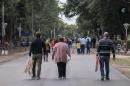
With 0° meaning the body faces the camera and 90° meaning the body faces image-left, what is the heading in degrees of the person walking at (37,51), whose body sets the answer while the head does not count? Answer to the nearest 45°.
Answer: approximately 180°

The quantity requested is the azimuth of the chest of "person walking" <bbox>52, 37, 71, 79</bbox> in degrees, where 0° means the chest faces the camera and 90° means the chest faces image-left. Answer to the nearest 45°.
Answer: approximately 180°

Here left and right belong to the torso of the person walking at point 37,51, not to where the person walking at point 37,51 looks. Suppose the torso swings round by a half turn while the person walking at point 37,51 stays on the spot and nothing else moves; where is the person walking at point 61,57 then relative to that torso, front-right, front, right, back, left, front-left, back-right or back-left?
left
